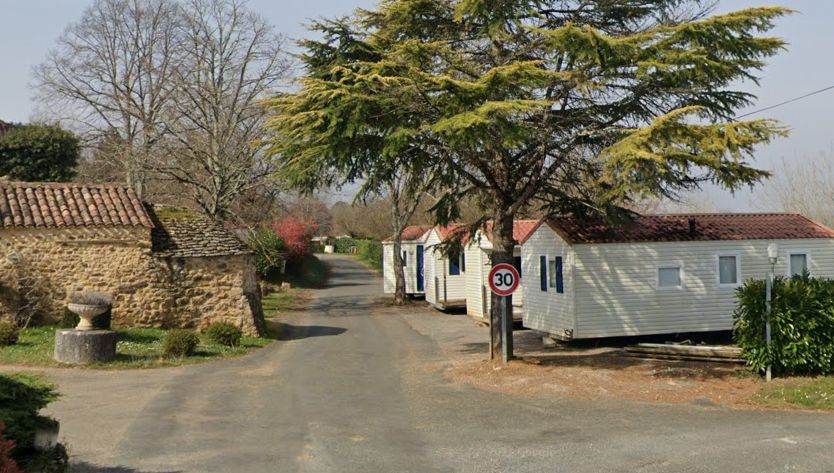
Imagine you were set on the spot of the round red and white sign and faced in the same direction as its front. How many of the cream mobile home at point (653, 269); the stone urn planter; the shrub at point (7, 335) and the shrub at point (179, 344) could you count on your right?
3

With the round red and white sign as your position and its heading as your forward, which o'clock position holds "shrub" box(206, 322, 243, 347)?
The shrub is roughly at 4 o'clock from the round red and white sign.

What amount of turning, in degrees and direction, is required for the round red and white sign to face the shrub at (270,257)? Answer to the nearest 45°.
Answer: approximately 135° to its right

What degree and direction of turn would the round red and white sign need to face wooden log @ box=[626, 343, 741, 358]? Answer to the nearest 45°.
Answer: approximately 135° to its left

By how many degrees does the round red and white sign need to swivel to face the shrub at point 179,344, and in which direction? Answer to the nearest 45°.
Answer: approximately 90° to its right

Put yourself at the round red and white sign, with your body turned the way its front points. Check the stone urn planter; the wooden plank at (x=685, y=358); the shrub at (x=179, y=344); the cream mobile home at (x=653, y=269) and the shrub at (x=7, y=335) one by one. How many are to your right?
3

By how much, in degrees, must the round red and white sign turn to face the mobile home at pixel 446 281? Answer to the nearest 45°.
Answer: approximately 180°

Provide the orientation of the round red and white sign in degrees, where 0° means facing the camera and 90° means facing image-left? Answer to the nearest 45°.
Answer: approximately 0°

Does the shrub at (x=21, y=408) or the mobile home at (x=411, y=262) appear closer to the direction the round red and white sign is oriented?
the shrub

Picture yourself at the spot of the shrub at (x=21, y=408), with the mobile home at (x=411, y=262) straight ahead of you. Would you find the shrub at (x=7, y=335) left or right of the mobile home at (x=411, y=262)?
left

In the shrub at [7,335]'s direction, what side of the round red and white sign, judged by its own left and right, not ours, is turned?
right

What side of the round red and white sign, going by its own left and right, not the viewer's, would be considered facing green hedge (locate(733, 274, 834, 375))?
left

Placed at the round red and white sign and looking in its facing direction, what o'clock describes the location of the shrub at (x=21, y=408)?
The shrub is roughly at 1 o'clock from the round red and white sign.

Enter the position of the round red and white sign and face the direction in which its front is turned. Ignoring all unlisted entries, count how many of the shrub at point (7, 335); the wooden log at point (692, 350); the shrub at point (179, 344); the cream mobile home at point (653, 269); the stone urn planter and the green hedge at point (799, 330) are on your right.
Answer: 3

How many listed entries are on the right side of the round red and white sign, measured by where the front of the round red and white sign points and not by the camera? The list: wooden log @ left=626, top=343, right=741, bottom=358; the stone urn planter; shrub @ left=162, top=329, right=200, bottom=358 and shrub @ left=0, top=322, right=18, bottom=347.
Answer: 3

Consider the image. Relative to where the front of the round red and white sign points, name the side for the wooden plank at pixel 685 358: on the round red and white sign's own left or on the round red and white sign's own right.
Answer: on the round red and white sign's own left
